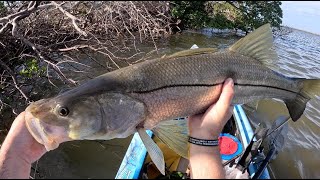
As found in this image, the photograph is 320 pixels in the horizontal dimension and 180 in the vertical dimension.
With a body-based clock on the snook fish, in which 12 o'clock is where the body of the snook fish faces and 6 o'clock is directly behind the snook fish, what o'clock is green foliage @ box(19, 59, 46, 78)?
The green foliage is roughly at 2 o'clock from the snook fish.

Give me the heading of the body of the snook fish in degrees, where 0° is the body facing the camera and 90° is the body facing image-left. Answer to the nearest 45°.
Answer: approximately 90°
